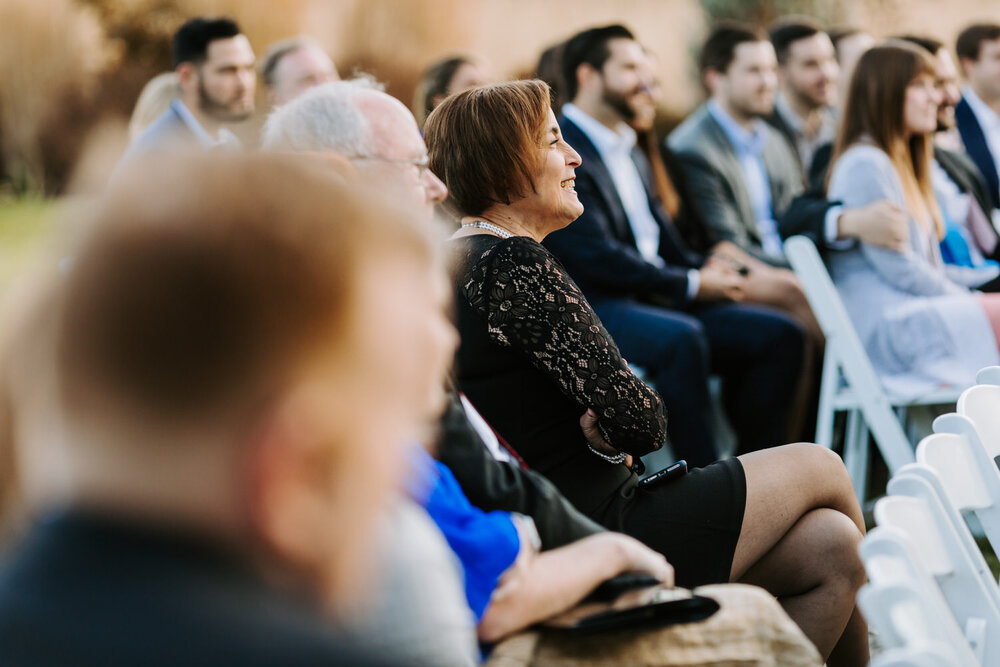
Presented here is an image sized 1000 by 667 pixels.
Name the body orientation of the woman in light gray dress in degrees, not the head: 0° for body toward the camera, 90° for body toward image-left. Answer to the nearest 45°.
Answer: approximately 270°

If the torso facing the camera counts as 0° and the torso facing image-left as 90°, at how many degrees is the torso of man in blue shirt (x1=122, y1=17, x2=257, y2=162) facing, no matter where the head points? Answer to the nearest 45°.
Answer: approximately 315°

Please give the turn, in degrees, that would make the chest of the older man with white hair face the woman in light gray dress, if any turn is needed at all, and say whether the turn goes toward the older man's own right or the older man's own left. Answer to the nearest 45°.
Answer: approximately 45° to the older man's own left

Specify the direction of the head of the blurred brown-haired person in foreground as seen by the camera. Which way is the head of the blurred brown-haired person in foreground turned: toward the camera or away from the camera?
away from the camera

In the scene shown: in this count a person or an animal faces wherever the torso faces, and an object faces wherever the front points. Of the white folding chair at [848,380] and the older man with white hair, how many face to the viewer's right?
2

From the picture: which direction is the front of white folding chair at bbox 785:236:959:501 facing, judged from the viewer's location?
facing to the right of the viewer

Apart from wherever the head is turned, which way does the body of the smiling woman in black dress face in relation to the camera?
to the viewer's right
